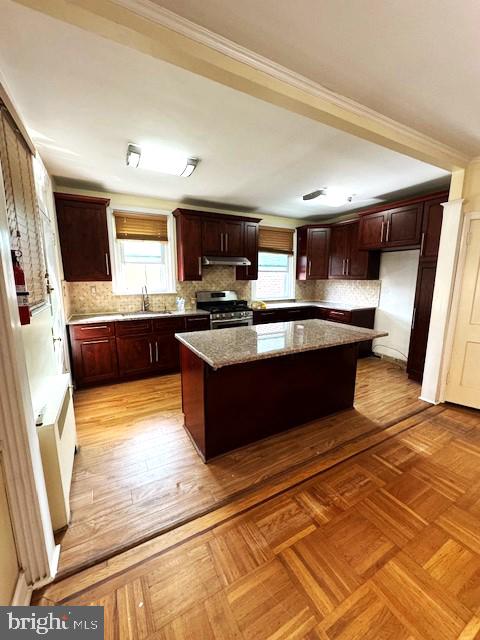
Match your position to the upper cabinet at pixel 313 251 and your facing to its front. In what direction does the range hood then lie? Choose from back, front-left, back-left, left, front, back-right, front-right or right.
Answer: right

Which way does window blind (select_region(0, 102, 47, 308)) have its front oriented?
to the viewer's right

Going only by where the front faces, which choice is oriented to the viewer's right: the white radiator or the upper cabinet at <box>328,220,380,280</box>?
the white radiator

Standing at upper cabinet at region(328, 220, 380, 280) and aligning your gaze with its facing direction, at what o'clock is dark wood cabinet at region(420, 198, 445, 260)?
The dark wood cabinet is roughly at 9 o'clock from the upper cabinet.

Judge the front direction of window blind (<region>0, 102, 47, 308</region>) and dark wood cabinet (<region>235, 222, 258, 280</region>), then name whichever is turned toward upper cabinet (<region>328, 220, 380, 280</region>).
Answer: the window blind

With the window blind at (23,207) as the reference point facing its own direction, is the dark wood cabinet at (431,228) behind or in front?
in front

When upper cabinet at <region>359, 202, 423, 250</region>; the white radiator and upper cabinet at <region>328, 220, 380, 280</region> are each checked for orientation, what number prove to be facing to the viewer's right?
1

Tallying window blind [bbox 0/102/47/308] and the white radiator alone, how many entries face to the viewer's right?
2

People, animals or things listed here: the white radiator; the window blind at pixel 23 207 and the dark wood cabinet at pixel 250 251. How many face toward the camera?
1

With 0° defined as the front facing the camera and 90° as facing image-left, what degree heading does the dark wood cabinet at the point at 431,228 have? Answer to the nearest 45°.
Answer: approximately 45°

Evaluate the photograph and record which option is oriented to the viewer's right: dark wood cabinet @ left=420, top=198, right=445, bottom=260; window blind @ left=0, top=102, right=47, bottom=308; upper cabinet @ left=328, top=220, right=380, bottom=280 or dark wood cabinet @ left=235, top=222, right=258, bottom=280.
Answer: the window blind

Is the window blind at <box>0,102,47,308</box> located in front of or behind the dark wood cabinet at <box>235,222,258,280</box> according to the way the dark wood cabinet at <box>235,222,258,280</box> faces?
in front

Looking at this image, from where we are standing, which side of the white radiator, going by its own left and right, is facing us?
right

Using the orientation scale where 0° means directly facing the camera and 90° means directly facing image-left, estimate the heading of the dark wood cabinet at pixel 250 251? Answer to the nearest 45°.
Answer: approximately 0°

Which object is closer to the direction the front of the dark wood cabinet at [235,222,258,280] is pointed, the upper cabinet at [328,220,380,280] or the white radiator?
the white radiator
